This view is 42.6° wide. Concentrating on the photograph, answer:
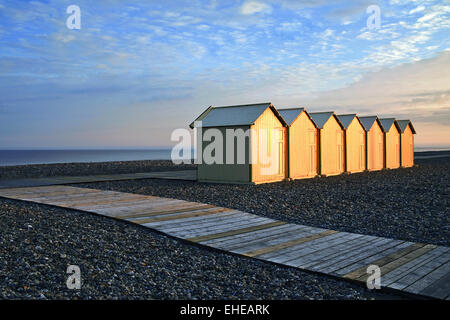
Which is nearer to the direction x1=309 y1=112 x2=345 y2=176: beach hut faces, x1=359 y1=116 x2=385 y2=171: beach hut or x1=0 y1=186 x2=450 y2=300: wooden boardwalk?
the wooden boardwalk

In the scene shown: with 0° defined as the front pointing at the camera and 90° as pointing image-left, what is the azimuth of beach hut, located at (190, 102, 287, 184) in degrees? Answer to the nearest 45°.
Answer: approximately 315°

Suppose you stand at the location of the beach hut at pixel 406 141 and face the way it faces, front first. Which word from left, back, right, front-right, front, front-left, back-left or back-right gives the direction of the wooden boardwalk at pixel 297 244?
front-right

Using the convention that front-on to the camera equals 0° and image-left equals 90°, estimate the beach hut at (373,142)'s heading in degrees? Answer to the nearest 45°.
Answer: approximately 315°

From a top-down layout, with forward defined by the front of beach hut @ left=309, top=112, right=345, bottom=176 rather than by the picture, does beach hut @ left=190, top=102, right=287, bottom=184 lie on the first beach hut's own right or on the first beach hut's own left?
on the first beach hut's own right

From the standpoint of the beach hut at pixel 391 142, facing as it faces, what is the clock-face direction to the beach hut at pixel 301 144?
the beach hut at pixel 301 144 is roughly at 2 o'clock from the beach hut at pixel 391 142.

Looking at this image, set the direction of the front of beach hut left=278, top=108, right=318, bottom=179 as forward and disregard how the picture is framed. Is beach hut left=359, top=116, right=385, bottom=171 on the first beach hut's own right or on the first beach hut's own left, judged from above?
on the first beach hut's own left

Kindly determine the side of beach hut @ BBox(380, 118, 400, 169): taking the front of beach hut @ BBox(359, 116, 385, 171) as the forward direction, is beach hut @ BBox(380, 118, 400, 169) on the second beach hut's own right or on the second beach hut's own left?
on the second beach hut's own left

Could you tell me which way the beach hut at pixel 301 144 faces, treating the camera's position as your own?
facing the viewer and to the right of the viewer

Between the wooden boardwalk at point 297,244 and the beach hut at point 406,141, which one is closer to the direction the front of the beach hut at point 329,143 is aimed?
the wooden boardwalk
